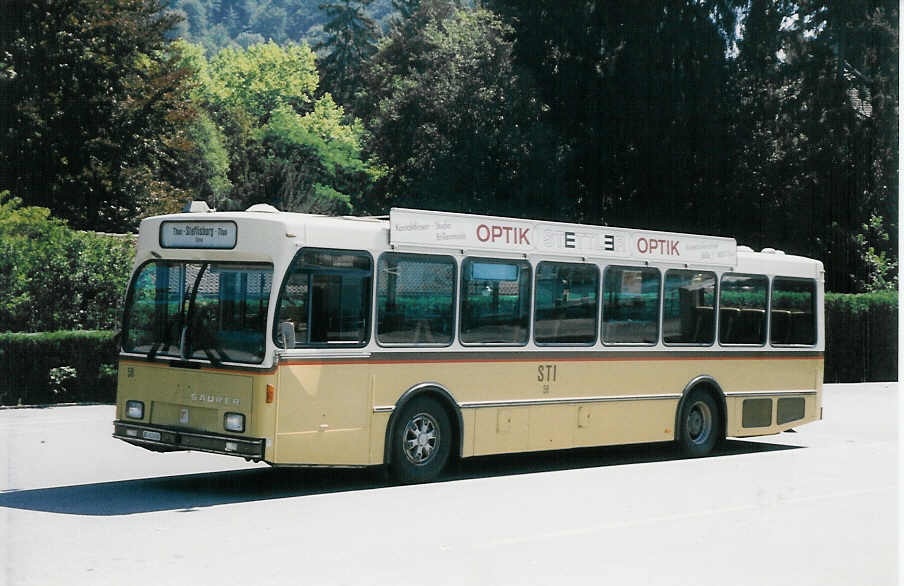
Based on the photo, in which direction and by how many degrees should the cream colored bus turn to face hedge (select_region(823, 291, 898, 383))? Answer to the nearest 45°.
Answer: approximately 180°

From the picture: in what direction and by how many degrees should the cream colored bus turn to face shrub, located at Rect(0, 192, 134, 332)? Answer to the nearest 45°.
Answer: approximately 90° to its right

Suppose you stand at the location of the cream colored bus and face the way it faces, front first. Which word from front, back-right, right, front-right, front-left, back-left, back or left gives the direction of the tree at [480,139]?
back-right

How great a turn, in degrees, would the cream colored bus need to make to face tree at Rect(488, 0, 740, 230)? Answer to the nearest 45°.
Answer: approximately 135° to its right

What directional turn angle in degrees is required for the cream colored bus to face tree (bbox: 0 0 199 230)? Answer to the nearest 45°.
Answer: approximately 90° to its right

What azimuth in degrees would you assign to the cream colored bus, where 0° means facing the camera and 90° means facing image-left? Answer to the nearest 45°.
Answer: approximately 45°

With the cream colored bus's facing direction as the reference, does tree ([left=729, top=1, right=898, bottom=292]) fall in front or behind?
behind
